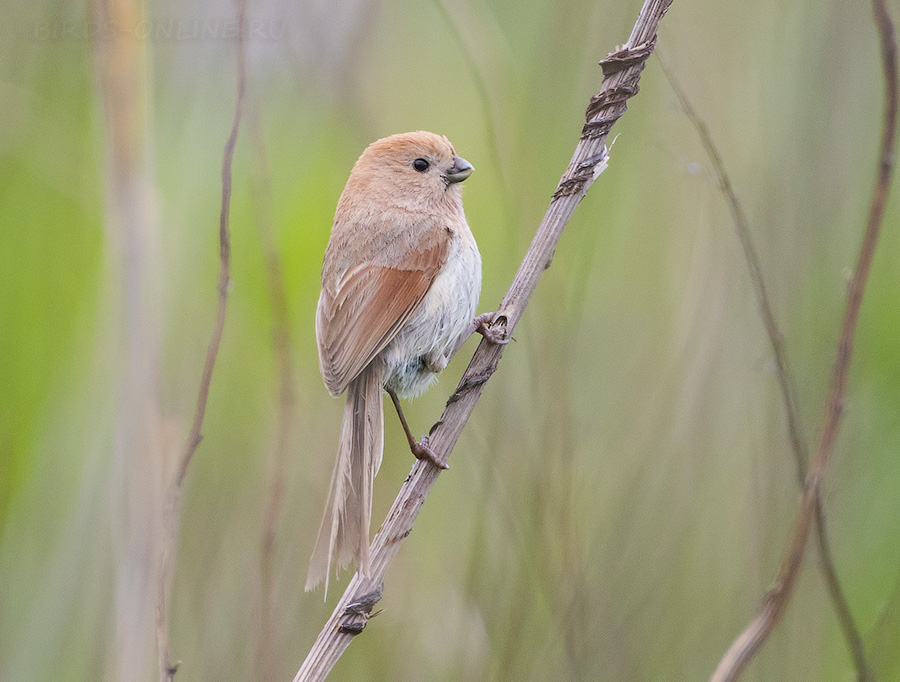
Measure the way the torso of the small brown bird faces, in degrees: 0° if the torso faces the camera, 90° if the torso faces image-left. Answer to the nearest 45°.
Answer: approximately 270°

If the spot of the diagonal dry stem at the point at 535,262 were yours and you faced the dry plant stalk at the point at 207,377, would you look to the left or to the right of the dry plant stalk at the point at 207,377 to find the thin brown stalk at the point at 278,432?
right
